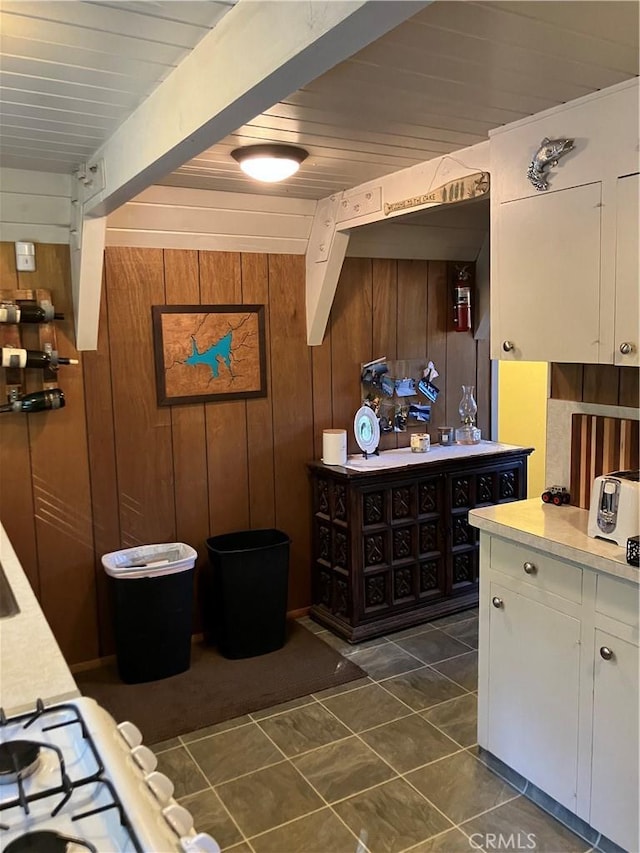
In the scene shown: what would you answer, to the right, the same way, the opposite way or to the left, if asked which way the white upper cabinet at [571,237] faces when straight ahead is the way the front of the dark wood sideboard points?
to the right

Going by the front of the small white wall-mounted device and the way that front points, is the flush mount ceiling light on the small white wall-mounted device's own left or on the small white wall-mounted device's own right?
on the small white wall-mounted device's own left

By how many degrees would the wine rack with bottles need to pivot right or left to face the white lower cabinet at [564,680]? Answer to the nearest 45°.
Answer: approximately 45° to its left

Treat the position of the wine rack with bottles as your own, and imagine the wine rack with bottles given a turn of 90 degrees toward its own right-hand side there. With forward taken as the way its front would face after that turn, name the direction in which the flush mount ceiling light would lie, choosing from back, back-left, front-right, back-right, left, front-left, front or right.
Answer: back-left

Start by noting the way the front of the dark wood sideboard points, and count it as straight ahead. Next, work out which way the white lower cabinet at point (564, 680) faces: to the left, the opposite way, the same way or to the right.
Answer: to the right

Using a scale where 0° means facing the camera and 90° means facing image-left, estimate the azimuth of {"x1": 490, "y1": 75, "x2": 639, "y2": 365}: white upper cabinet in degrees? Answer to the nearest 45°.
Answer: approximately 45°

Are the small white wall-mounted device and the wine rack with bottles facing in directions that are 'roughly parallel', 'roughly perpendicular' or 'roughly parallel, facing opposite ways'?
roughly parallel

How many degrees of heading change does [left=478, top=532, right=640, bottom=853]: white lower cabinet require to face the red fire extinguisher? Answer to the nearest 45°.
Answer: approximately 135° to its right

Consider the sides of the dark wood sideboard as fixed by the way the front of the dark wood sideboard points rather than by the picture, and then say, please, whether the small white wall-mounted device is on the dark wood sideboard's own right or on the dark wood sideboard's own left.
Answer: on the dark wood sideboard's own right

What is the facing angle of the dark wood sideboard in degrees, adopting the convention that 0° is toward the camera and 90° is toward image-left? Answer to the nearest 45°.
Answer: approximately 315°
